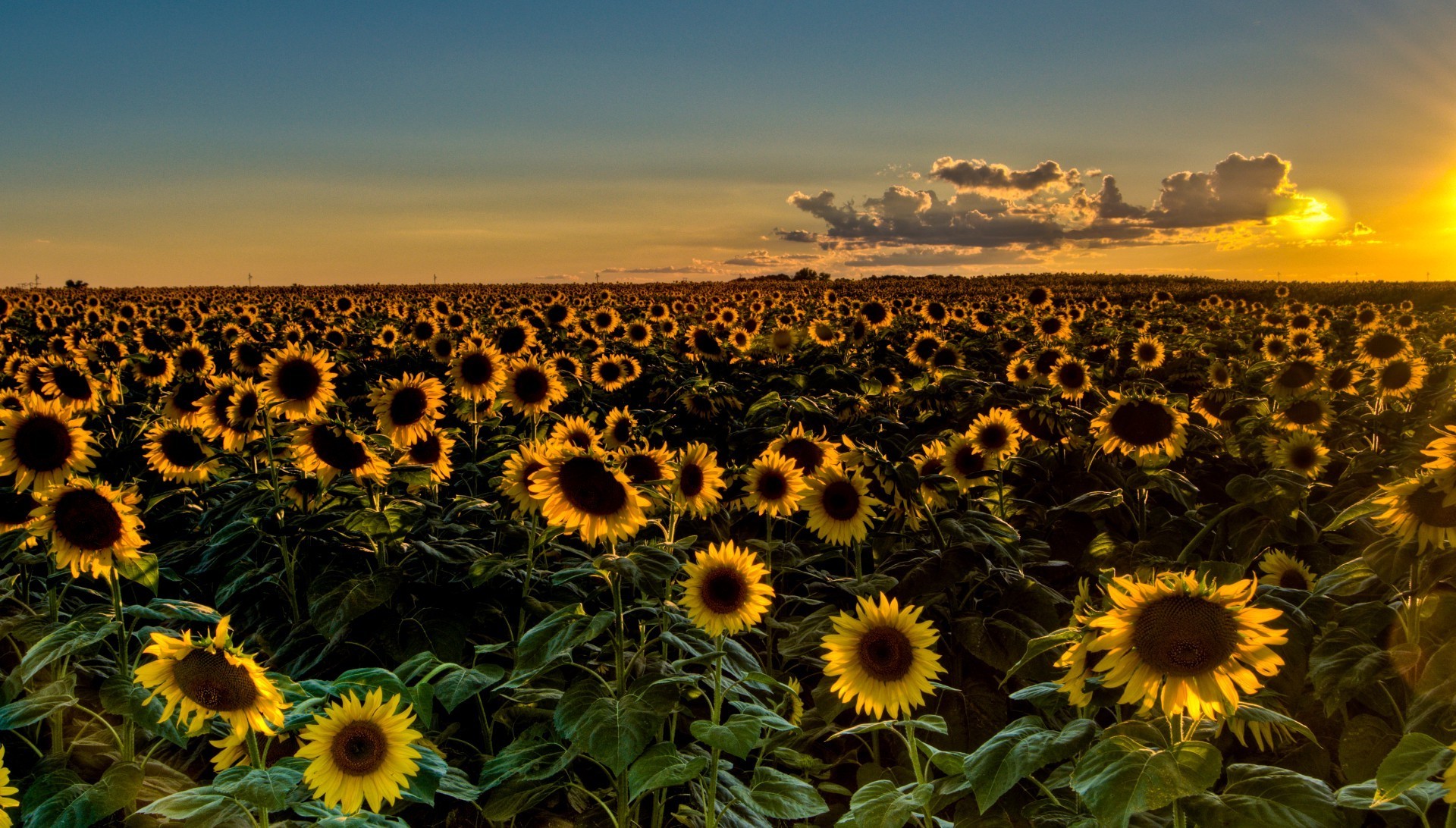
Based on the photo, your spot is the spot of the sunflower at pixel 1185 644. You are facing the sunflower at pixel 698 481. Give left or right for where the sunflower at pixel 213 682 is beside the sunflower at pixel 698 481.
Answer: left

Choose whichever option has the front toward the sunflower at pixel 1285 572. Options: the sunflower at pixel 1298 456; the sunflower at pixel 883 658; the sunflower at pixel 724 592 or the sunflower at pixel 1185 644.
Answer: the sunflower at pixel 1298 456

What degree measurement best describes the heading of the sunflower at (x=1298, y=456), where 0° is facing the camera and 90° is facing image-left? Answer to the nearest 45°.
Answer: approximately 0°

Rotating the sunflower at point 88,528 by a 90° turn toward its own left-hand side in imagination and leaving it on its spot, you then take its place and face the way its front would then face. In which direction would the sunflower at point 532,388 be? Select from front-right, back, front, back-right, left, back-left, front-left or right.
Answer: front-left

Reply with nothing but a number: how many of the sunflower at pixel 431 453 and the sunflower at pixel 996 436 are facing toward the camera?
2

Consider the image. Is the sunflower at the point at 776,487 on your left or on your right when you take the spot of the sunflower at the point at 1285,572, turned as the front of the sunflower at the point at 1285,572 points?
on your right

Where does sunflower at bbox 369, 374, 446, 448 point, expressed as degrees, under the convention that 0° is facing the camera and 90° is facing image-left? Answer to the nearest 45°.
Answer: approximately 0°
